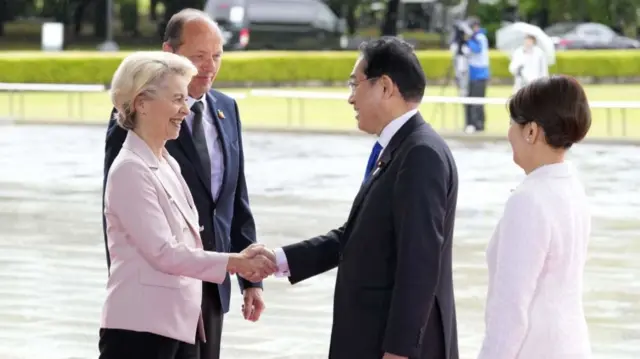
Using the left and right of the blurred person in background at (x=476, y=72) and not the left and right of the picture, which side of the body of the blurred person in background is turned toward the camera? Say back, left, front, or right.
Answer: left

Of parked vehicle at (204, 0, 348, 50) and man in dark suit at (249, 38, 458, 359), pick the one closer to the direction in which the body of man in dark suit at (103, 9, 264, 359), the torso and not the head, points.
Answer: the man in dark suit

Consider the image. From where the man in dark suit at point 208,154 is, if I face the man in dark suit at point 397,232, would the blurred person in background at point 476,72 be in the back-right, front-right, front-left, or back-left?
back-left

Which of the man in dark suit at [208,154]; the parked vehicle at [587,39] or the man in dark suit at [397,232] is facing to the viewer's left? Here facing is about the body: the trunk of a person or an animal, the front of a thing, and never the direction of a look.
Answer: the man in dark suit at [397,232]

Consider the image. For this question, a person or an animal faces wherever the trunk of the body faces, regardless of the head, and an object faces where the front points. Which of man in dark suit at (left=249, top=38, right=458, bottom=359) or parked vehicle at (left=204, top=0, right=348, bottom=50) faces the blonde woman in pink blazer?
the man in dark suit

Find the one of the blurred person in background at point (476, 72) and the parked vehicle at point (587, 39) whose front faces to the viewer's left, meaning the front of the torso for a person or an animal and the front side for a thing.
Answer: the blurred person in background

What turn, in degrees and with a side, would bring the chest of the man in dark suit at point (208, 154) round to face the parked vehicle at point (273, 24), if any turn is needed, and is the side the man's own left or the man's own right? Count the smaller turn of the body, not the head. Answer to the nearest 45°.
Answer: approximately 135° to the man's own left

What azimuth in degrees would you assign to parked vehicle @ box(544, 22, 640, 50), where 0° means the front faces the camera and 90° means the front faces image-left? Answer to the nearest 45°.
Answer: approximately 270°

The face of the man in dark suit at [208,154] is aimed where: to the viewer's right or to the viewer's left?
to the viewer's right
